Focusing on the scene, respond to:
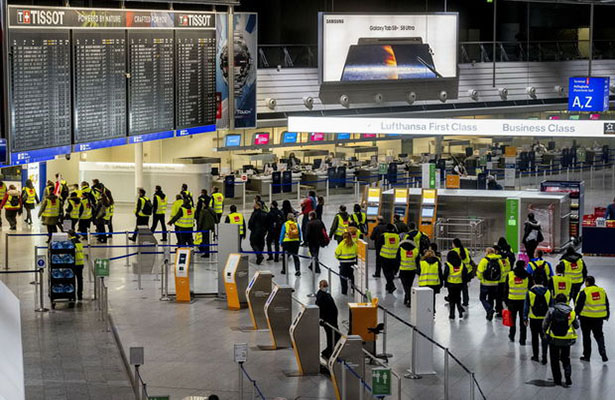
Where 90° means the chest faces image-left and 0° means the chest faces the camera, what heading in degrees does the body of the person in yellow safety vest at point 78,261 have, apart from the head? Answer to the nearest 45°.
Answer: approximately 90°

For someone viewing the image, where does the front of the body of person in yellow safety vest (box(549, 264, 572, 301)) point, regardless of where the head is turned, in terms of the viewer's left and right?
facing away from the viewer

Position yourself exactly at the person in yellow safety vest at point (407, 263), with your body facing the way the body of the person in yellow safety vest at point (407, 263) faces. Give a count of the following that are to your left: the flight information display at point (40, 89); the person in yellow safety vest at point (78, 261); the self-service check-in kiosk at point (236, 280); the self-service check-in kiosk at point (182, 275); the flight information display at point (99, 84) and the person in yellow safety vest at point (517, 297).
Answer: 5

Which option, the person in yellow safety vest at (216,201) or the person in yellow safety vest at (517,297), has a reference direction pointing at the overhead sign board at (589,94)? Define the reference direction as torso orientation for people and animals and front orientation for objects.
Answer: the person in yellow safety vest at (517,297)

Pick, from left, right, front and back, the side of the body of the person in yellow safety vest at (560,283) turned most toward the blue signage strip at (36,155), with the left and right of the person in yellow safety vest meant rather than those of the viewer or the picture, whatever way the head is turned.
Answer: left

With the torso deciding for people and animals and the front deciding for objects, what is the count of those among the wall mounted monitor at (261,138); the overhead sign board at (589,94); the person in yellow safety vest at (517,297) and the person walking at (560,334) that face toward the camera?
2
